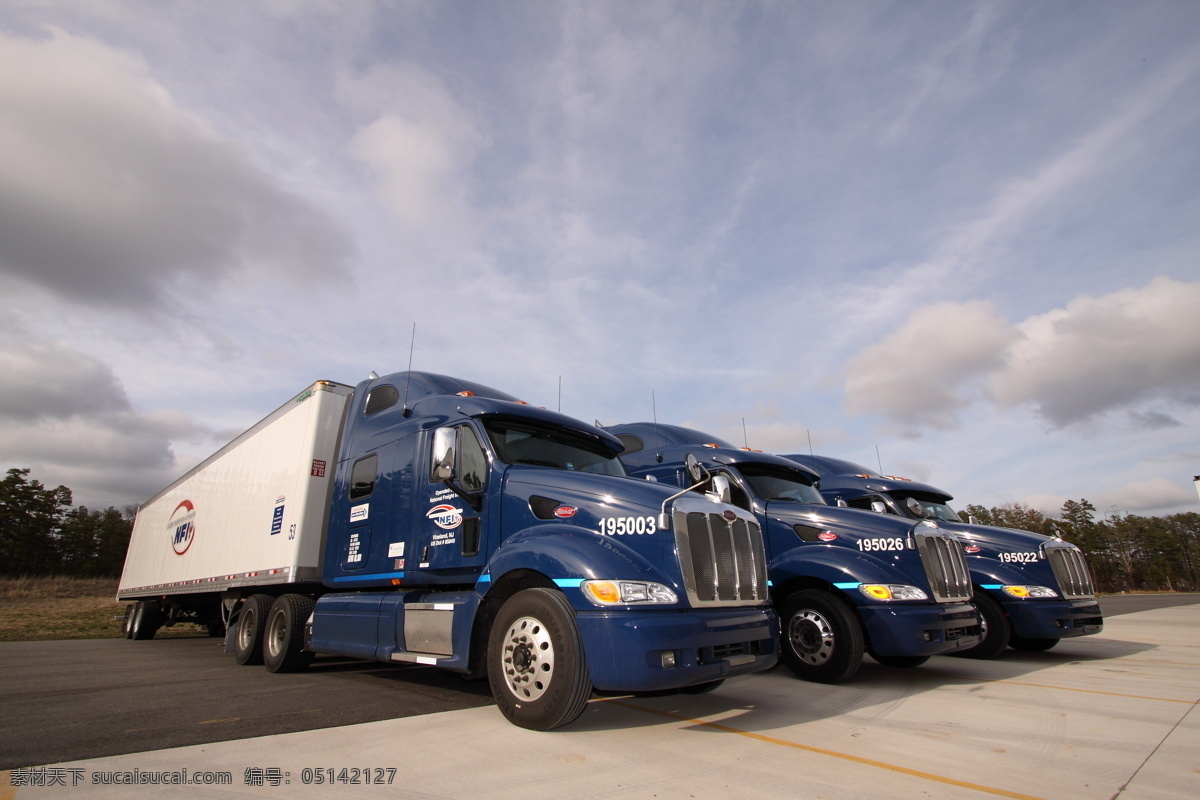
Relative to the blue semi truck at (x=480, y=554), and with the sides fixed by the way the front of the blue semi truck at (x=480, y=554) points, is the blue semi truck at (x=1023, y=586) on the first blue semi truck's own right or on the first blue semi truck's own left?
on the first blue semi truck's own left

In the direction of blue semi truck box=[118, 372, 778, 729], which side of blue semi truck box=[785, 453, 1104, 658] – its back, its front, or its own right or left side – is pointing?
right

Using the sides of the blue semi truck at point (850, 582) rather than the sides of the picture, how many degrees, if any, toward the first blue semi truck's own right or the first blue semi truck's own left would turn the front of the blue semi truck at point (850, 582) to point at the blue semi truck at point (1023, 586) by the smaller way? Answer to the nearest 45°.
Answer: approximately 90° to the first blue semi truck's own left

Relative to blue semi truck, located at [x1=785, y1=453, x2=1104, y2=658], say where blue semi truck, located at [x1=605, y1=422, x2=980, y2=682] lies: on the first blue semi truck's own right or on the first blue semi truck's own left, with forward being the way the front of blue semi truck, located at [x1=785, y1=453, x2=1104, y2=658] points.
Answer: on the first blue semi truck's own right

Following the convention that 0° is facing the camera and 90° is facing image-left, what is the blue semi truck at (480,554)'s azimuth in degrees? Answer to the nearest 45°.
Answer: approximately 315°
